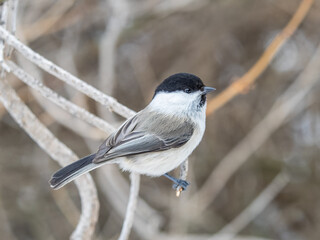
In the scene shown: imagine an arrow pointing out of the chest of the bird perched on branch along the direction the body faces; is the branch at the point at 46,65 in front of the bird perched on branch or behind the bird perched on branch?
behind

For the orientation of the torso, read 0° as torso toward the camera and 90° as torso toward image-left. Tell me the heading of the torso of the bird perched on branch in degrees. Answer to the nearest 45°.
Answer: approximately 270°
